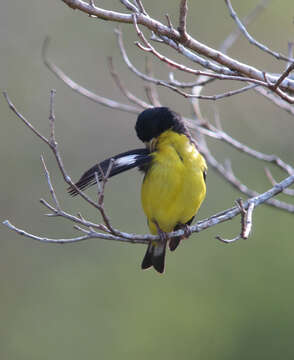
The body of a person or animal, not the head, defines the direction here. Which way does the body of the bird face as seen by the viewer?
toward the camera
